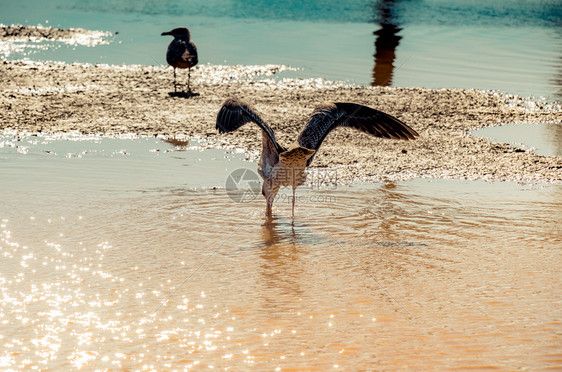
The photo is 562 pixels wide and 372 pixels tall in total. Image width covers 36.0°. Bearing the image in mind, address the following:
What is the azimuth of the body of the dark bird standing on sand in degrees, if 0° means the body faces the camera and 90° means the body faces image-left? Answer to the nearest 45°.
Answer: approximately 45°

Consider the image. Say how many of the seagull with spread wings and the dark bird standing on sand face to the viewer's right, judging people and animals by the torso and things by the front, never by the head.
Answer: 0

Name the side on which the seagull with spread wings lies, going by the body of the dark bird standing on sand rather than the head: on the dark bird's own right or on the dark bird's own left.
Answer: on the dark bird's own left
